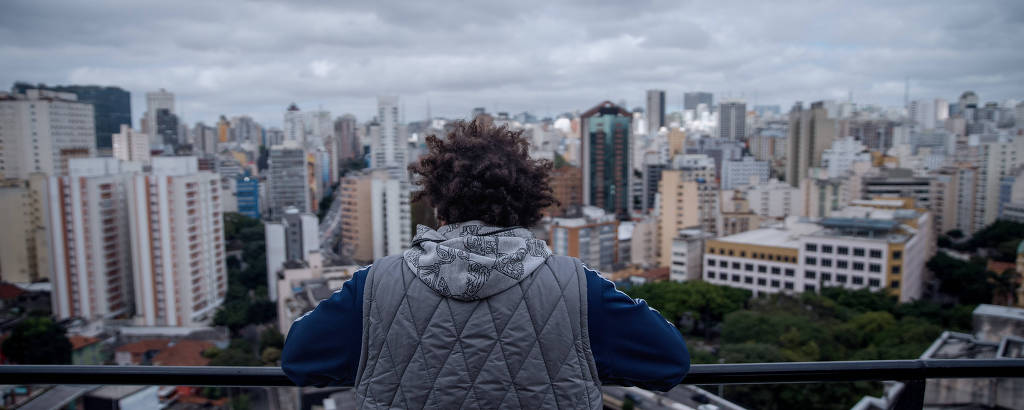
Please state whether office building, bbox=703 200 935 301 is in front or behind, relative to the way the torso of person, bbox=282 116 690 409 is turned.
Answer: in front

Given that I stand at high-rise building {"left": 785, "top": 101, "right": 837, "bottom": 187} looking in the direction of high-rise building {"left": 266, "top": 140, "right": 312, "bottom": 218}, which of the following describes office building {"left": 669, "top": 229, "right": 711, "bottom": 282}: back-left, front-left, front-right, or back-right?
front-left

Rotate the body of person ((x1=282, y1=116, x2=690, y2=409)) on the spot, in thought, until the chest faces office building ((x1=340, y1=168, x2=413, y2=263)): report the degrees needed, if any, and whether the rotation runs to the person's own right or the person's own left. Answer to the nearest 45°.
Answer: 0° — they already face it

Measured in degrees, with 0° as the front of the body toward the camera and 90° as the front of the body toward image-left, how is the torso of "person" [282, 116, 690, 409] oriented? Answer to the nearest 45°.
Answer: approximately 180°

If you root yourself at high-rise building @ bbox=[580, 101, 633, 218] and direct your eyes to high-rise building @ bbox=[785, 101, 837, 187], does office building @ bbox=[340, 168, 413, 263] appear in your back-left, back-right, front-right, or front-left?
back-right

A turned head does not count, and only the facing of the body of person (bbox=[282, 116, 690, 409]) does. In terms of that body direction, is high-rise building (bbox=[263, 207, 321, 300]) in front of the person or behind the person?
in front

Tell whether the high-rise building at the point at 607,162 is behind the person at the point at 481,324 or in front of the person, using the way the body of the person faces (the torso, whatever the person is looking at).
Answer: in front

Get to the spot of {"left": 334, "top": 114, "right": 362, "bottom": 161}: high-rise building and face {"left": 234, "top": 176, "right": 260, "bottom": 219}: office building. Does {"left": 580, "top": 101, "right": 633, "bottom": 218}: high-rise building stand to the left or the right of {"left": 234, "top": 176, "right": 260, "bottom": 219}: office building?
left

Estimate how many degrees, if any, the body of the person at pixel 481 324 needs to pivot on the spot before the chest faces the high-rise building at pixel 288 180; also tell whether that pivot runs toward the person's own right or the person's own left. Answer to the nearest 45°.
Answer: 0° — they already face it

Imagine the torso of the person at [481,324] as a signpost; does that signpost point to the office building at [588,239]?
yes

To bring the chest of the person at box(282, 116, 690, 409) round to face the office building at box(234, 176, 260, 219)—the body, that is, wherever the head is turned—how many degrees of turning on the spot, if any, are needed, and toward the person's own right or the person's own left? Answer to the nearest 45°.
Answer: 0° — they already face it
